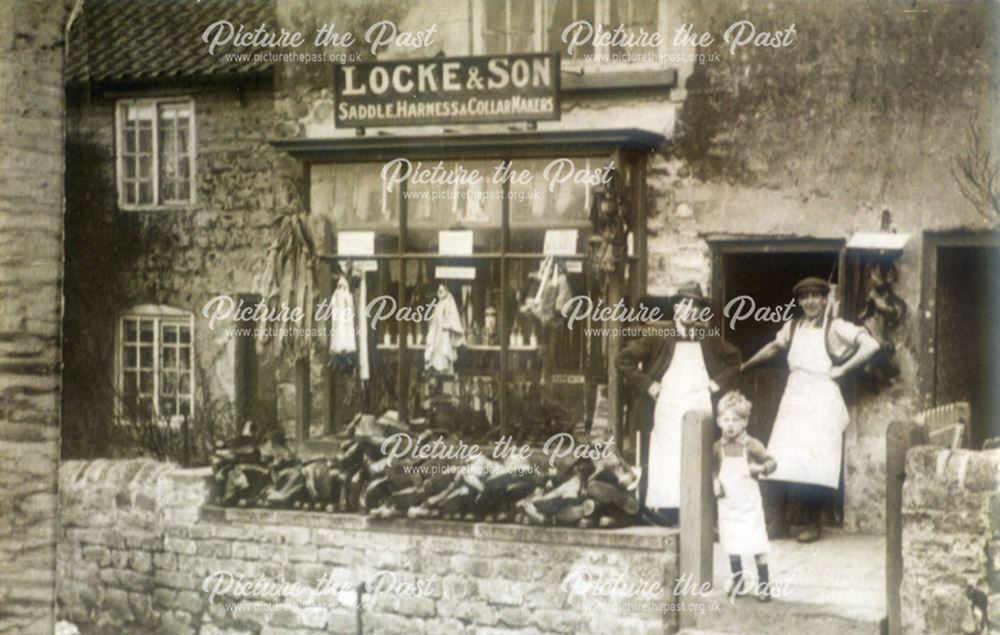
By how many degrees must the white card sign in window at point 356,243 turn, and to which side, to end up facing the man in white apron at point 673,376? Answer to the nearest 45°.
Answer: approximately 45° to its left

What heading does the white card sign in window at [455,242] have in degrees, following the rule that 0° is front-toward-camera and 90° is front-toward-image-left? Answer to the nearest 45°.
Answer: approximately 0°

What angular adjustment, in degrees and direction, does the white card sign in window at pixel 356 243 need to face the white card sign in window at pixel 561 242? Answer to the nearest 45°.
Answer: approximately 90° to its left

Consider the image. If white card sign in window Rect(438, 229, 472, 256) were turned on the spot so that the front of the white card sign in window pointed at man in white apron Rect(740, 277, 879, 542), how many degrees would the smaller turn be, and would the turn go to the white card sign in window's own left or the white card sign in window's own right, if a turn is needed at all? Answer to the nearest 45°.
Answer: approximately 45° to the white card sign in window's own left

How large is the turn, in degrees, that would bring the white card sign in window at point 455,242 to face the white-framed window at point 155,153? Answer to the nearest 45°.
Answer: approximately 90° to its right
